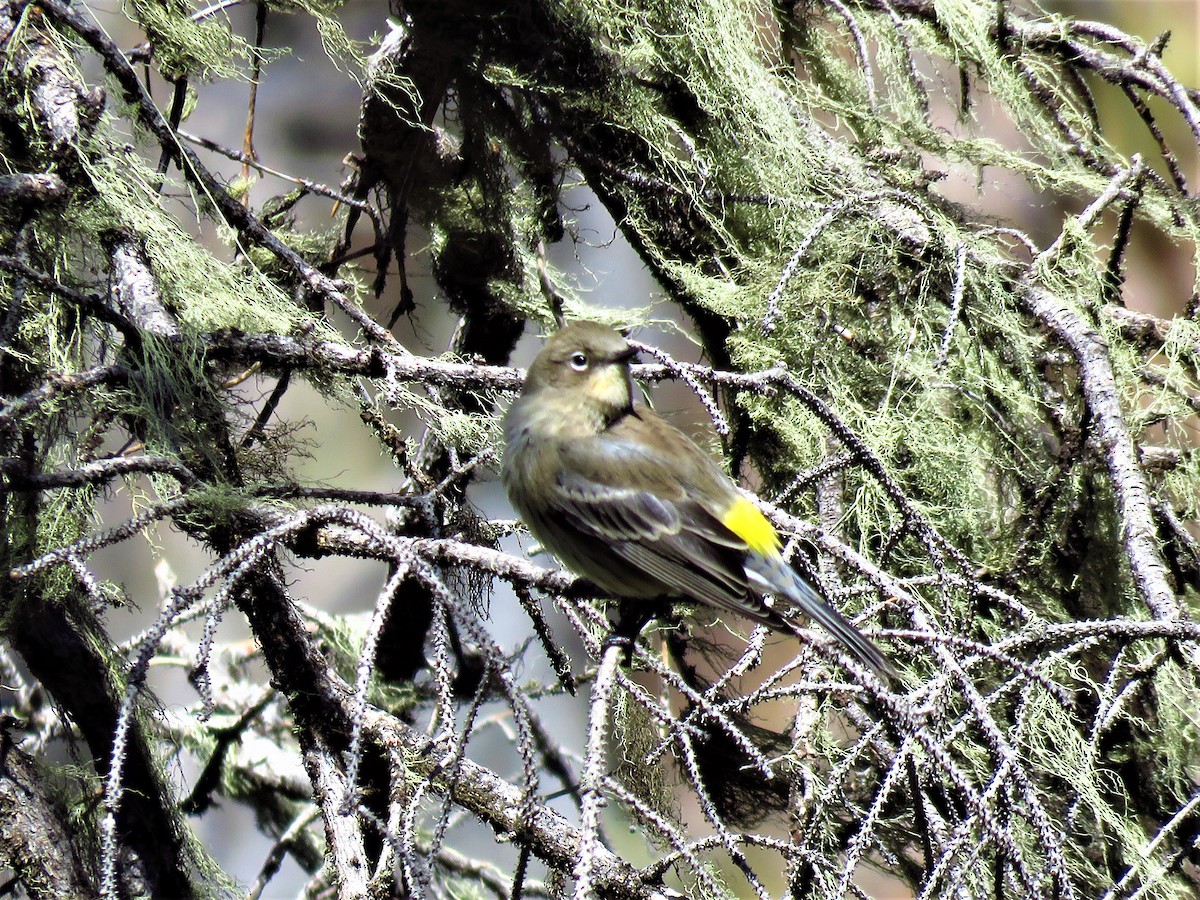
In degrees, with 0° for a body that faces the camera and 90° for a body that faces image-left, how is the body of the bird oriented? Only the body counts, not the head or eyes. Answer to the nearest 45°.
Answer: approximately 90°
